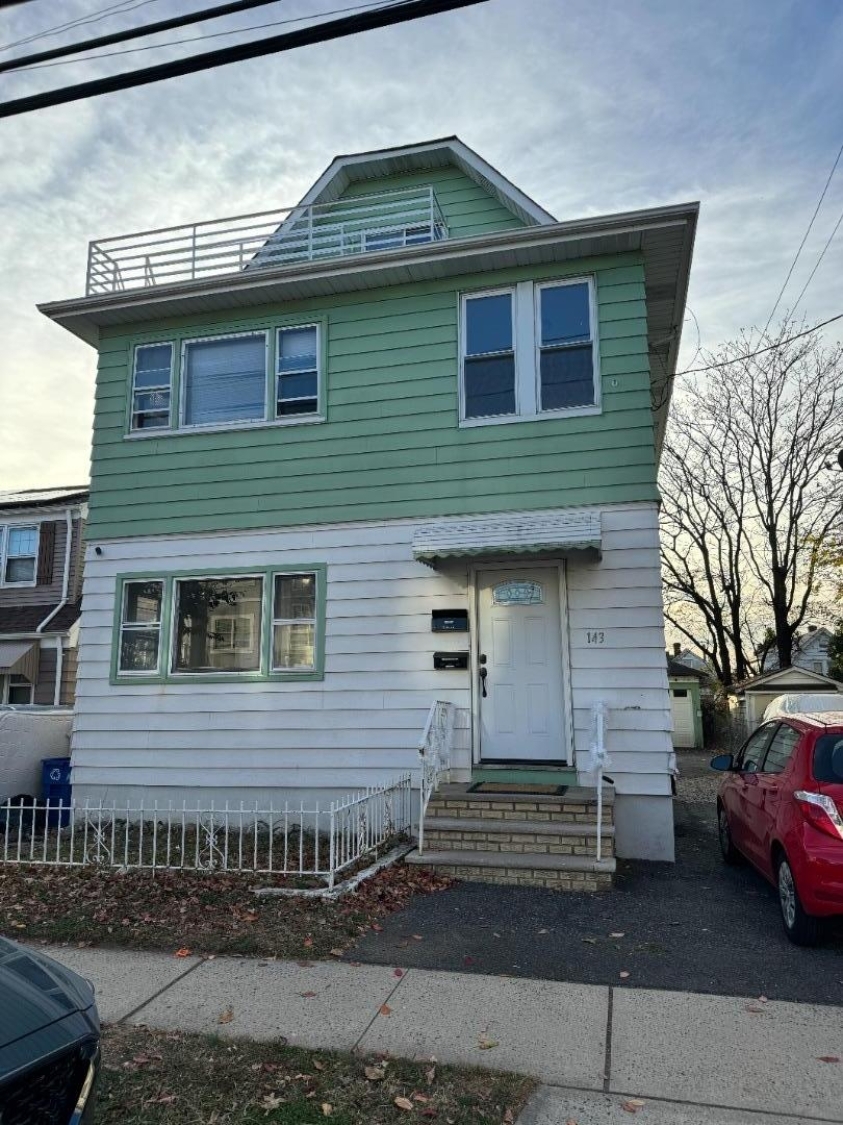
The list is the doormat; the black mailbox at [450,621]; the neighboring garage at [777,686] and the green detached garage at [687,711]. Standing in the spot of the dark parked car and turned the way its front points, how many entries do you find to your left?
4

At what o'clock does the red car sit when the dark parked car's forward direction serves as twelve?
The red car is roughly at 10 o'clock from the dark parked car.

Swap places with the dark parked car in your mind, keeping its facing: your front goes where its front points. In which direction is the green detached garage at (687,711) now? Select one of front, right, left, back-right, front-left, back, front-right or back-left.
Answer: left

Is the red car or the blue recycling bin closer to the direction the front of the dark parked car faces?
the red car

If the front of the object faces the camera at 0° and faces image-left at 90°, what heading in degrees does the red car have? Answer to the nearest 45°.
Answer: approximately 135°

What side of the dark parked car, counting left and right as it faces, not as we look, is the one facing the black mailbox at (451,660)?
left

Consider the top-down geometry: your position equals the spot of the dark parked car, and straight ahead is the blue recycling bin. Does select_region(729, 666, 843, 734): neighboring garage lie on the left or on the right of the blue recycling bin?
right

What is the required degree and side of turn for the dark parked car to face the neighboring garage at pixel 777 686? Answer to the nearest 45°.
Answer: approximately 90° to its left

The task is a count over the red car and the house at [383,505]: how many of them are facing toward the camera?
1

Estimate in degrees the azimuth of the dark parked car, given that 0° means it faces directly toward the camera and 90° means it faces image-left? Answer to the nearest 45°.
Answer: approximately 315°

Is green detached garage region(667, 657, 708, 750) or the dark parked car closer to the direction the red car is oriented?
the green detached garage

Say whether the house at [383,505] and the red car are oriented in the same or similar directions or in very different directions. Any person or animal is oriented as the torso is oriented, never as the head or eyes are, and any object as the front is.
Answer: very different directions

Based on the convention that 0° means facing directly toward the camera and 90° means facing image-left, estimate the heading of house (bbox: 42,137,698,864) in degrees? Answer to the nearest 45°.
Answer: approximately 0°
